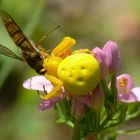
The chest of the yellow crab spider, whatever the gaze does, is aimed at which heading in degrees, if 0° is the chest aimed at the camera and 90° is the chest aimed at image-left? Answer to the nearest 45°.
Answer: approximately 90°
